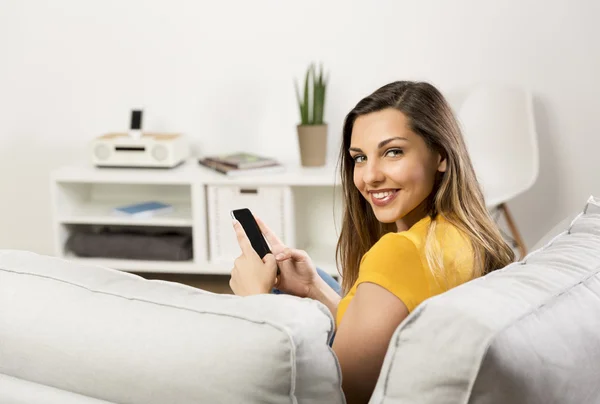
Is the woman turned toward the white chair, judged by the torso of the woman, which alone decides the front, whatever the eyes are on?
no

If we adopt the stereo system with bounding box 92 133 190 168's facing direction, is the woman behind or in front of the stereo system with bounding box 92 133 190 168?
in front

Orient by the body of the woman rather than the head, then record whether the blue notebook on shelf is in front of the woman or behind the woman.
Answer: in front

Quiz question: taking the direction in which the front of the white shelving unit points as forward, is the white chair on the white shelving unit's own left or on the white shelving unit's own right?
on the white shelving unit's own left

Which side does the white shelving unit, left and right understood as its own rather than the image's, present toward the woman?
front

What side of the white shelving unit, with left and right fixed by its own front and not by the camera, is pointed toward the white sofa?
front

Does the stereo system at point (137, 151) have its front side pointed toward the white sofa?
yes

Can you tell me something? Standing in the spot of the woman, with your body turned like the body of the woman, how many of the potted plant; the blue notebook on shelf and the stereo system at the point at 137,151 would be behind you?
0

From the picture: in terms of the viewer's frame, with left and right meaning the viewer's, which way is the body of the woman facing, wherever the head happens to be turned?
facing away from the viewer and to the left of the viewer

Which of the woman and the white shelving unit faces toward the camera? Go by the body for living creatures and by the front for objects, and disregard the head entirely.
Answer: the white shelving unit

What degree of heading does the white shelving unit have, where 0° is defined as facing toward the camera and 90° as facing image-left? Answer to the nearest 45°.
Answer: approximately 0°

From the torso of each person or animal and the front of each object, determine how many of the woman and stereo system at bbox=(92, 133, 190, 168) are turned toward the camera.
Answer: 1

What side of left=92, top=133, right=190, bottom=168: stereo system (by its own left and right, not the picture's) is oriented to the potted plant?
left

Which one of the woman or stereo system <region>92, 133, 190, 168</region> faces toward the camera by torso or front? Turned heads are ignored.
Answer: the stereo system
